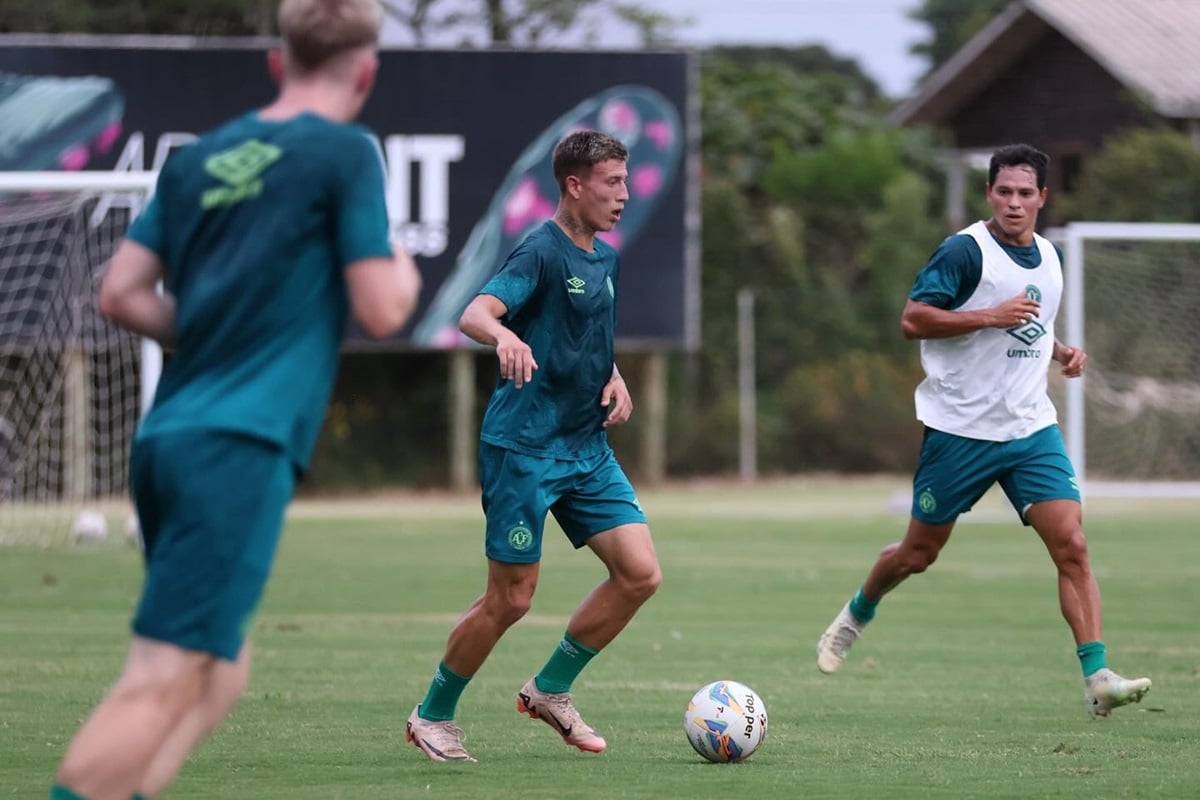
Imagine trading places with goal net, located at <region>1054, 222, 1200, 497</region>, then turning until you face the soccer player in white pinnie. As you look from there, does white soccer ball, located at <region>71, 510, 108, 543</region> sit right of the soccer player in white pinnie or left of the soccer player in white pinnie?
right

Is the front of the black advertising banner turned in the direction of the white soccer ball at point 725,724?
yes

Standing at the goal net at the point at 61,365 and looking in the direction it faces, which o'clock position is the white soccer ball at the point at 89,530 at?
The white soccer ball is roughly at 12 o'clock from the goal net.

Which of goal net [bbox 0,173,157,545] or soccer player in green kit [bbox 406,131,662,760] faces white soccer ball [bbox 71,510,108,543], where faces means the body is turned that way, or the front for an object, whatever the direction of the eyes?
the goal net

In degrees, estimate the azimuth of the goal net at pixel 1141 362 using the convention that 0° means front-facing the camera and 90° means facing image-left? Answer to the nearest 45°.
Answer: approximately 0°

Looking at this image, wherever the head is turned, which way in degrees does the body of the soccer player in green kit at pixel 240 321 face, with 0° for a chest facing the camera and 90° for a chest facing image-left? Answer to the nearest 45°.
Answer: approximately 225°

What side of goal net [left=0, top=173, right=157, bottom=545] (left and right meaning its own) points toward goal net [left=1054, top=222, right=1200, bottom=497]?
left

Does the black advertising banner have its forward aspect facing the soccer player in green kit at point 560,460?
yes

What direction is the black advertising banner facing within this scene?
toward the camera

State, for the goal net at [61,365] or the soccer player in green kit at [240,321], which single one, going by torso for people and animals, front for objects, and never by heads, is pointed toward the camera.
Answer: the goal net

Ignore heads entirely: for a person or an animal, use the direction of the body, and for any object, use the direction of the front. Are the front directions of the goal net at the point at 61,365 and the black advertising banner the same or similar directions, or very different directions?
same or similar directions

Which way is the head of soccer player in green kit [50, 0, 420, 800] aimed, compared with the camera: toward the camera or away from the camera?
away from the camera

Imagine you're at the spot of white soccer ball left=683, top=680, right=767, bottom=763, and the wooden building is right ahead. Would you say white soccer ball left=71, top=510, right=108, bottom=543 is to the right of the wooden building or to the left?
left

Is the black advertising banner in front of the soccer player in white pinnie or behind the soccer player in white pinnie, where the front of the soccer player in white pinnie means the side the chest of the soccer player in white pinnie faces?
behind

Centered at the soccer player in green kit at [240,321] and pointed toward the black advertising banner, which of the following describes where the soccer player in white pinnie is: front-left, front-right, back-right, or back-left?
front-right
